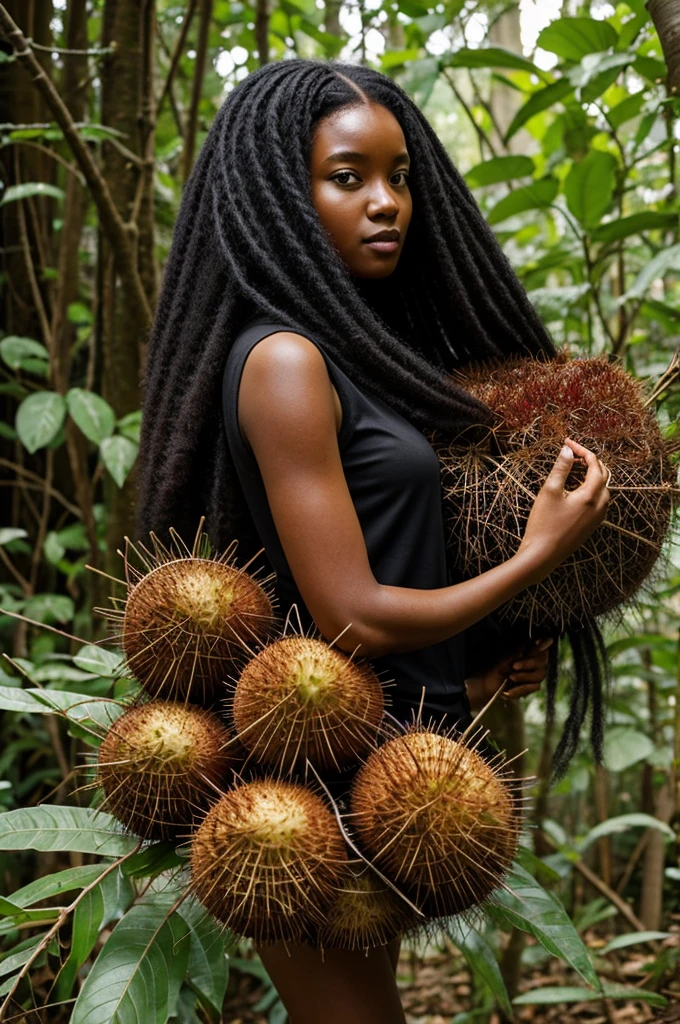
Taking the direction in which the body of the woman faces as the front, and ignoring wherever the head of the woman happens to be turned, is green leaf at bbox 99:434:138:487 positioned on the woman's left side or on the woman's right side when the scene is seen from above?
on the woman's left side

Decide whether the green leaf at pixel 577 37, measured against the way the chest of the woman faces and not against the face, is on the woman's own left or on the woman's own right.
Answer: on the woman's own left

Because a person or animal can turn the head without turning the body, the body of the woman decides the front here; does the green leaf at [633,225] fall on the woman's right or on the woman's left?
on the woman's left

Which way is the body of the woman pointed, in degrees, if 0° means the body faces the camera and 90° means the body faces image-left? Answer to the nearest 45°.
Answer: approximately 270°

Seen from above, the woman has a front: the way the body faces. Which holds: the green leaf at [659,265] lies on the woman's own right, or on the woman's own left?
on the woman's own left

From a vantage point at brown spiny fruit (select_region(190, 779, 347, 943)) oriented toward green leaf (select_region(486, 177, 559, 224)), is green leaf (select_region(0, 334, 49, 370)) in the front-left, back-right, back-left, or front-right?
front-left

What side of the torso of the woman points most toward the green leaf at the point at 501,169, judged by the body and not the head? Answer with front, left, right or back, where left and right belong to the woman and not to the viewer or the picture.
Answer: left
